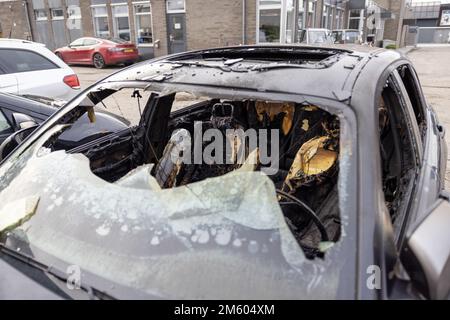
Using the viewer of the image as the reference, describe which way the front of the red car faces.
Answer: facing away from the viewer and to the left of the viewer

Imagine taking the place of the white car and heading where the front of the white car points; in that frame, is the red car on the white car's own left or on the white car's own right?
on the white car's own right

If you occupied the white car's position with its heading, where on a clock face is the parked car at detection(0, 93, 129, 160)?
The parked car is roughly at 9 o'clock from the white car.

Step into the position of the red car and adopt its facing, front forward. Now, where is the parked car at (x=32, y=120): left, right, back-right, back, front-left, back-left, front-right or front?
back-left

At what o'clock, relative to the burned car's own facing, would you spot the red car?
The red car is roughly at 4 o'clock from the burned car.

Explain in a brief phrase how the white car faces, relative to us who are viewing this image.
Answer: facing to the left of the viewer

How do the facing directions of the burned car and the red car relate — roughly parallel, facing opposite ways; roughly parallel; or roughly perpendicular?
roughly perpendicular

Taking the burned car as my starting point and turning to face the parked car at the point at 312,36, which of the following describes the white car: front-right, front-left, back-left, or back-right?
front-left

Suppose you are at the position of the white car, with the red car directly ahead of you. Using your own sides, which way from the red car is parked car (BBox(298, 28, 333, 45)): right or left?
right

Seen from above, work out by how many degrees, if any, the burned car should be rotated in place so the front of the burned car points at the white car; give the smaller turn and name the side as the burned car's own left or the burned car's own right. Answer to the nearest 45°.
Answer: approximately 90° to the burned car's own right

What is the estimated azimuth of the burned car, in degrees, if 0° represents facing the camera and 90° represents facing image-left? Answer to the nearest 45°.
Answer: approximately 45°

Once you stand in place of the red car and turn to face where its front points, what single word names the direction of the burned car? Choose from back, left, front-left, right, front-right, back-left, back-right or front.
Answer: back-left

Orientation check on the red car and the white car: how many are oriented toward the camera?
0
